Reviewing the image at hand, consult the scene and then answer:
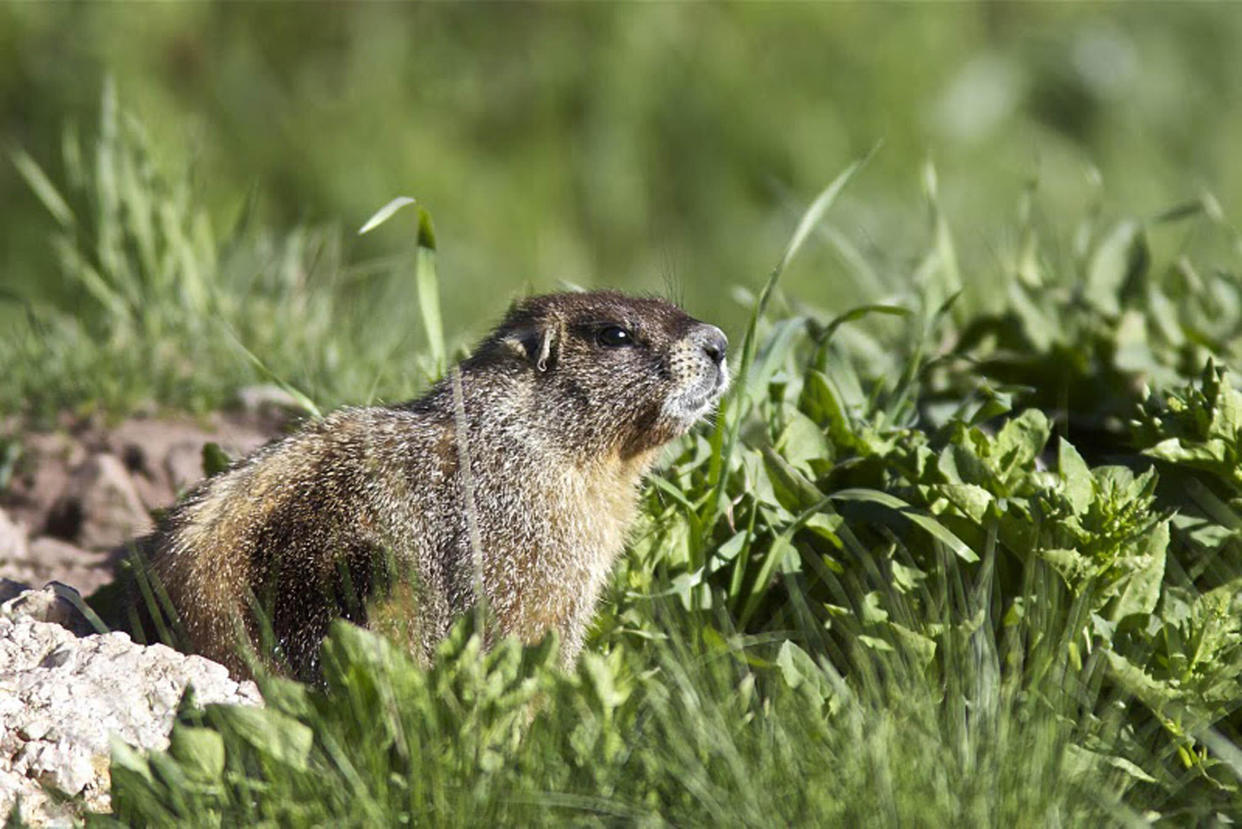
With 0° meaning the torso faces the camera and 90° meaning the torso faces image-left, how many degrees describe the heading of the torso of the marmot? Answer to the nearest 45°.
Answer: approximately 270°

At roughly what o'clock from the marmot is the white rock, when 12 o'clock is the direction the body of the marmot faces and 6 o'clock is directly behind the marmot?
The white rock is roughly at 5 o'clock from the marmot.
